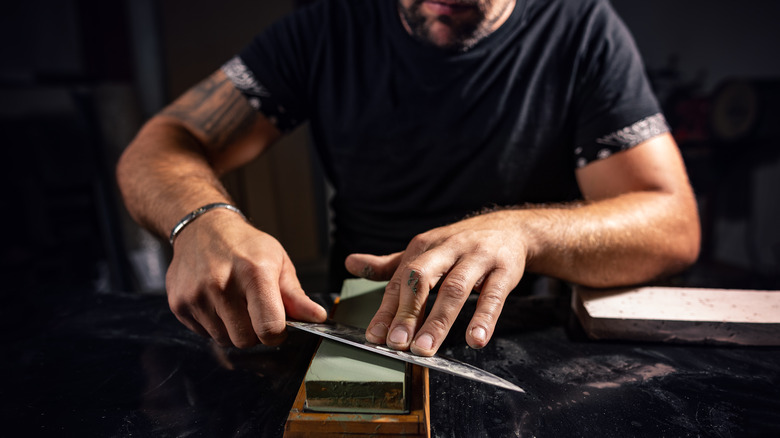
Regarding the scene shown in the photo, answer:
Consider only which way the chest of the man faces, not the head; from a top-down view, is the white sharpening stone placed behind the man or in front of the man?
in front

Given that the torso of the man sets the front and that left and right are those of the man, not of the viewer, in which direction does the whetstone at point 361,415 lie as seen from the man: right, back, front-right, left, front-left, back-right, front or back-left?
front

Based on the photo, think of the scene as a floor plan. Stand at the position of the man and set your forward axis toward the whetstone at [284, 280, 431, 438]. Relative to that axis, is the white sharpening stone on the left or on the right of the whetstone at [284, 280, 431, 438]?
left

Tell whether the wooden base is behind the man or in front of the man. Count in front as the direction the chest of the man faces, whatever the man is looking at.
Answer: in front

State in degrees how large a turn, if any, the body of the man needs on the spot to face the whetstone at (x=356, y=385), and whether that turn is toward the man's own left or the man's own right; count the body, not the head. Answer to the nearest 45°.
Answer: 0° — they already face it

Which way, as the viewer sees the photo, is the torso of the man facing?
toward the camera
